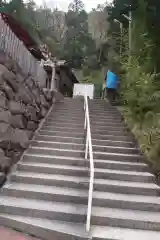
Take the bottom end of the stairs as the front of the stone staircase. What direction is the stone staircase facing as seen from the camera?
toward the camera

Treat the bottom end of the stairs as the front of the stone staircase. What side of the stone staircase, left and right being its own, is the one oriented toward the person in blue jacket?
back

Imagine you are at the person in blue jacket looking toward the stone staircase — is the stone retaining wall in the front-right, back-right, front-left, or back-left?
front-right

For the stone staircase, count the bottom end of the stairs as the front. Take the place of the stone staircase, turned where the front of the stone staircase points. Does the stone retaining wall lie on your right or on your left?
on your right
